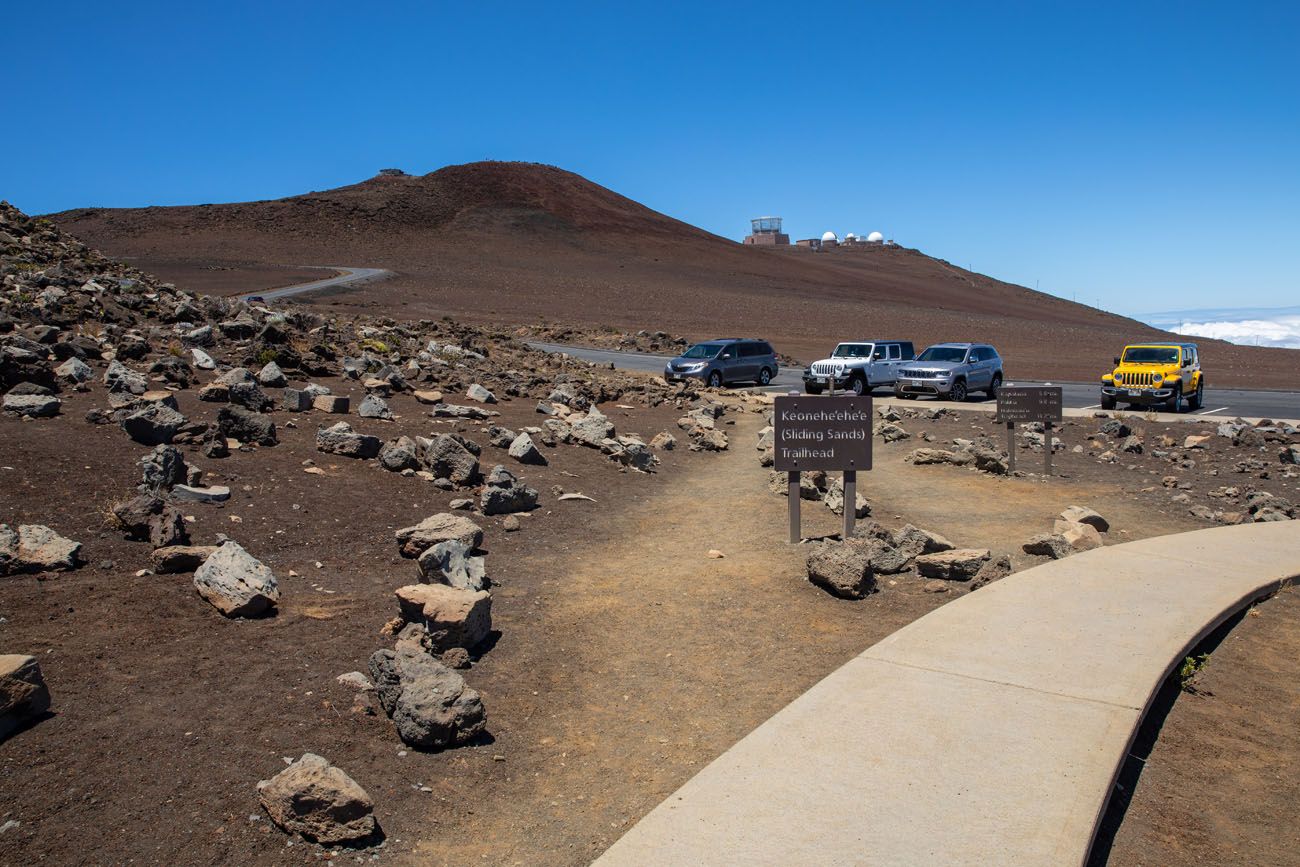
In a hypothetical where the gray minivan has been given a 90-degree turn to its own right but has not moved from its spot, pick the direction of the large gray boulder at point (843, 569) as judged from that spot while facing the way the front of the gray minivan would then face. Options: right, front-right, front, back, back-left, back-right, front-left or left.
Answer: back-left

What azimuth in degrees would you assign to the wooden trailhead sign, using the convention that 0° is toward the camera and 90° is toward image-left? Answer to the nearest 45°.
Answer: approximately 0°

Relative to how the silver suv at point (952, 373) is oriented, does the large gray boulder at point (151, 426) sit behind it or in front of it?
in front

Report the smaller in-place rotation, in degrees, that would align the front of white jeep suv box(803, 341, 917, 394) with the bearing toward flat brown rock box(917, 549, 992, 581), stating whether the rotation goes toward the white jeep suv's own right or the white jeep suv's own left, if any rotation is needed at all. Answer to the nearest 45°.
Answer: approximately 45° to the white jeep suv's own left

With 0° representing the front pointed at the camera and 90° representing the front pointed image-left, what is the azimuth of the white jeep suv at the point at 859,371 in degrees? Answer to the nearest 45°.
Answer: approximately 45°

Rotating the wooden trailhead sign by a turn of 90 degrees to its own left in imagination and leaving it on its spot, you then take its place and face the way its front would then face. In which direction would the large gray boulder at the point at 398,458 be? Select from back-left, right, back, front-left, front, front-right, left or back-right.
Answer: back

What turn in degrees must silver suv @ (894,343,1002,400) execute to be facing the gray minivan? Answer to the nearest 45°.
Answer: approximately 45° to its right

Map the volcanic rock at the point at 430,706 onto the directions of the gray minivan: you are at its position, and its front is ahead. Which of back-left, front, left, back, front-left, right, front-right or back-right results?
front-left

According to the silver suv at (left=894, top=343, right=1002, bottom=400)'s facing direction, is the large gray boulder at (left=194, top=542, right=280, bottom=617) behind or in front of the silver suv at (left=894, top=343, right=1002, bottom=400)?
in front

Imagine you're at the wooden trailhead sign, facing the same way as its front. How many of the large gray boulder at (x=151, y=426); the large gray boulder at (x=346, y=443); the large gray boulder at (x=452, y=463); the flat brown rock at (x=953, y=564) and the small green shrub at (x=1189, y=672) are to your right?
3

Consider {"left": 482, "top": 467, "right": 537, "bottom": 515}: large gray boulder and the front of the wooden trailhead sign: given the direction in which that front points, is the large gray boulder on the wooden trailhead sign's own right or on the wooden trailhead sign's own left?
on the wooden trailhead sign's own right
